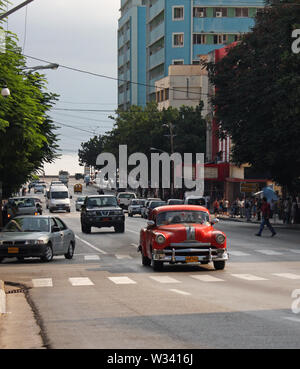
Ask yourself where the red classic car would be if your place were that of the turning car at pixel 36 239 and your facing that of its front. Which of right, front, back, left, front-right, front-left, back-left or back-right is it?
left

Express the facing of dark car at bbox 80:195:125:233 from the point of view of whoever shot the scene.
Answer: facing the viewer

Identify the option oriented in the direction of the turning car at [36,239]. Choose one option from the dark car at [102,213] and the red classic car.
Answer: the dark car

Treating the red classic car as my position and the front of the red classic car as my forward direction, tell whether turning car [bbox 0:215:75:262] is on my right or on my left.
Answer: on my right

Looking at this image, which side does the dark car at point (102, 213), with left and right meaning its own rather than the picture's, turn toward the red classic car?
front

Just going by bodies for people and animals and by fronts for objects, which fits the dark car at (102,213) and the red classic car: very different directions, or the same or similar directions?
same or similar directions

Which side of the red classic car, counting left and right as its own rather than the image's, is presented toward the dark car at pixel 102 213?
back

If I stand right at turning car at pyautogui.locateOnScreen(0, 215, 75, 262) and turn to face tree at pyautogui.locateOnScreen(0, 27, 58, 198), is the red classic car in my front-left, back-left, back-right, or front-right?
back-right

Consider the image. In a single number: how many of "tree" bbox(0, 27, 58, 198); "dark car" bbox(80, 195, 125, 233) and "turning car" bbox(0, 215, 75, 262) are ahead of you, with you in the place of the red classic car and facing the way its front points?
0

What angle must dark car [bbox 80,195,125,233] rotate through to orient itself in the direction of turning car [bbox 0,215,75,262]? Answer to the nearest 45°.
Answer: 0° — it already faces it

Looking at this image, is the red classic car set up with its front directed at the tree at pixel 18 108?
no
